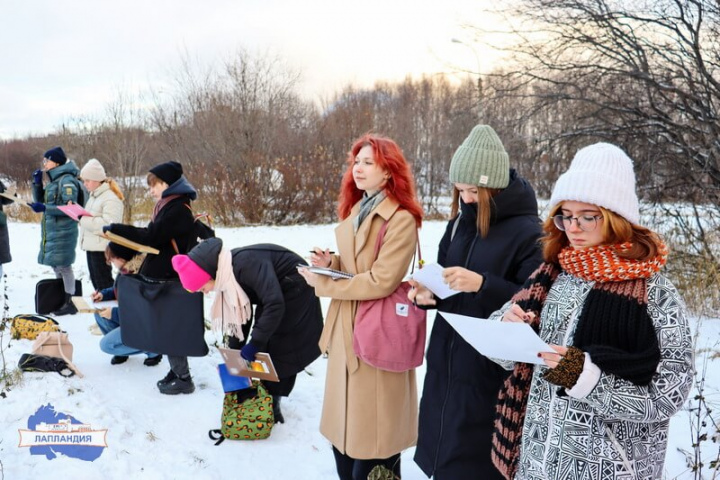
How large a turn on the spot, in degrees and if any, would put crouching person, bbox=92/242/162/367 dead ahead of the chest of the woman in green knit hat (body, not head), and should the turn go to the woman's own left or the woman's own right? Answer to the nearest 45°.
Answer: approximately 90° to the woman's own right

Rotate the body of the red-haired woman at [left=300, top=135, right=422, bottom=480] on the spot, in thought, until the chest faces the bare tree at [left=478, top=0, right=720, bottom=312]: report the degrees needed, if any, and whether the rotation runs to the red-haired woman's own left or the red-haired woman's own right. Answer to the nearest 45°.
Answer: approximately 180°

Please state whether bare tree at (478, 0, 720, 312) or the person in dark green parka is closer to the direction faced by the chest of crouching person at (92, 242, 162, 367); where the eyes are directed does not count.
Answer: the person in dark green parka

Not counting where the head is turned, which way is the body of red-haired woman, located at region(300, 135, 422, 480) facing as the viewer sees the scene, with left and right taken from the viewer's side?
facing the viewer and to the left of the viewer

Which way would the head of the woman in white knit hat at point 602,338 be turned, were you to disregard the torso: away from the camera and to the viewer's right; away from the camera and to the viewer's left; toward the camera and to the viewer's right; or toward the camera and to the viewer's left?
toward the camera and to the viewer's left

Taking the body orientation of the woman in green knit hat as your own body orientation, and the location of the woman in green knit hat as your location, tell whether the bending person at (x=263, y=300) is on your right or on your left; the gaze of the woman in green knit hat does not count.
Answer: on your right

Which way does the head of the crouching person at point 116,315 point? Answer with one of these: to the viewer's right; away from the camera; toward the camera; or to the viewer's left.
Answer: to the viewer's left

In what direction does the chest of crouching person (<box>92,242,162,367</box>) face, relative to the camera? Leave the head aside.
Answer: to the viewer's left

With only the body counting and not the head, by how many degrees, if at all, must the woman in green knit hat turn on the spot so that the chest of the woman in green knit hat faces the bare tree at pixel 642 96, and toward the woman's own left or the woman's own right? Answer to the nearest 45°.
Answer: approximately 135° to the woman's own right

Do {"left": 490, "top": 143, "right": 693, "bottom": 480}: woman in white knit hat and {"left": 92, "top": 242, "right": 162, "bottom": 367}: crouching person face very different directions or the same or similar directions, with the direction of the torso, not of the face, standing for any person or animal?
same or similar directions
